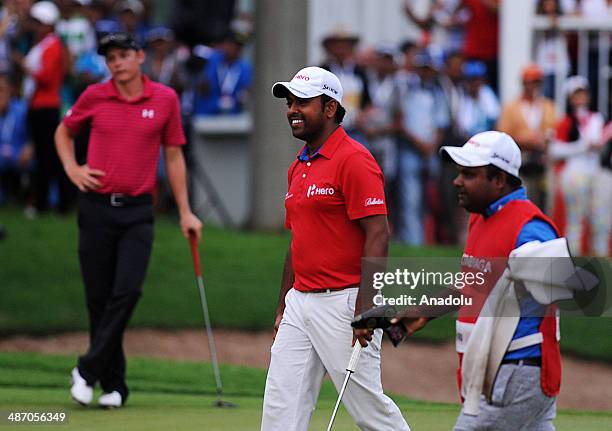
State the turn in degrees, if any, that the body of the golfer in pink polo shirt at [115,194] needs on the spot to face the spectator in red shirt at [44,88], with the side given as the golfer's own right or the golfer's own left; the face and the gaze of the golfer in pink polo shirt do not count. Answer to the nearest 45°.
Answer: approximately 180°

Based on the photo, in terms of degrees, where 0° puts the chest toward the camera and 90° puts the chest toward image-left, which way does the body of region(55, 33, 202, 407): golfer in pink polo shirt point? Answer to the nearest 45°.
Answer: approximately 0°

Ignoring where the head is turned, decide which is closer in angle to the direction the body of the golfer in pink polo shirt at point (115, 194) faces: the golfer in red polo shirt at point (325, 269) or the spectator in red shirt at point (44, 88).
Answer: the golfer in red polo shirt

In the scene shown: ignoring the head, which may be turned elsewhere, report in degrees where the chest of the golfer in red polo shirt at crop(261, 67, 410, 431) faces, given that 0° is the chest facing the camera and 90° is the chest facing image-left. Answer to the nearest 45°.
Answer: approximately 45°

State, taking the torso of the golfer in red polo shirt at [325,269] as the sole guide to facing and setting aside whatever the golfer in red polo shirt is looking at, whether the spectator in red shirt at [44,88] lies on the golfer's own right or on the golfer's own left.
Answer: on the golfer's own right

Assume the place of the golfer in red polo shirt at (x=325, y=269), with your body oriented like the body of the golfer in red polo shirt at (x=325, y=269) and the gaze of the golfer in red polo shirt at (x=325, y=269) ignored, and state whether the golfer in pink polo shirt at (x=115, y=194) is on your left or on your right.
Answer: on your right
